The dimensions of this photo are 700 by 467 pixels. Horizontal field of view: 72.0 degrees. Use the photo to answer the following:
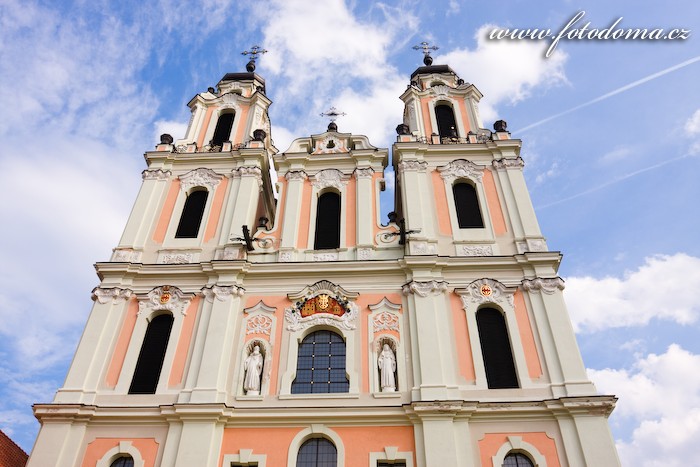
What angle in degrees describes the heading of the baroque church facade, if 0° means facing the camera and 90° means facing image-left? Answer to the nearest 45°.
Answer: approximately 0°
